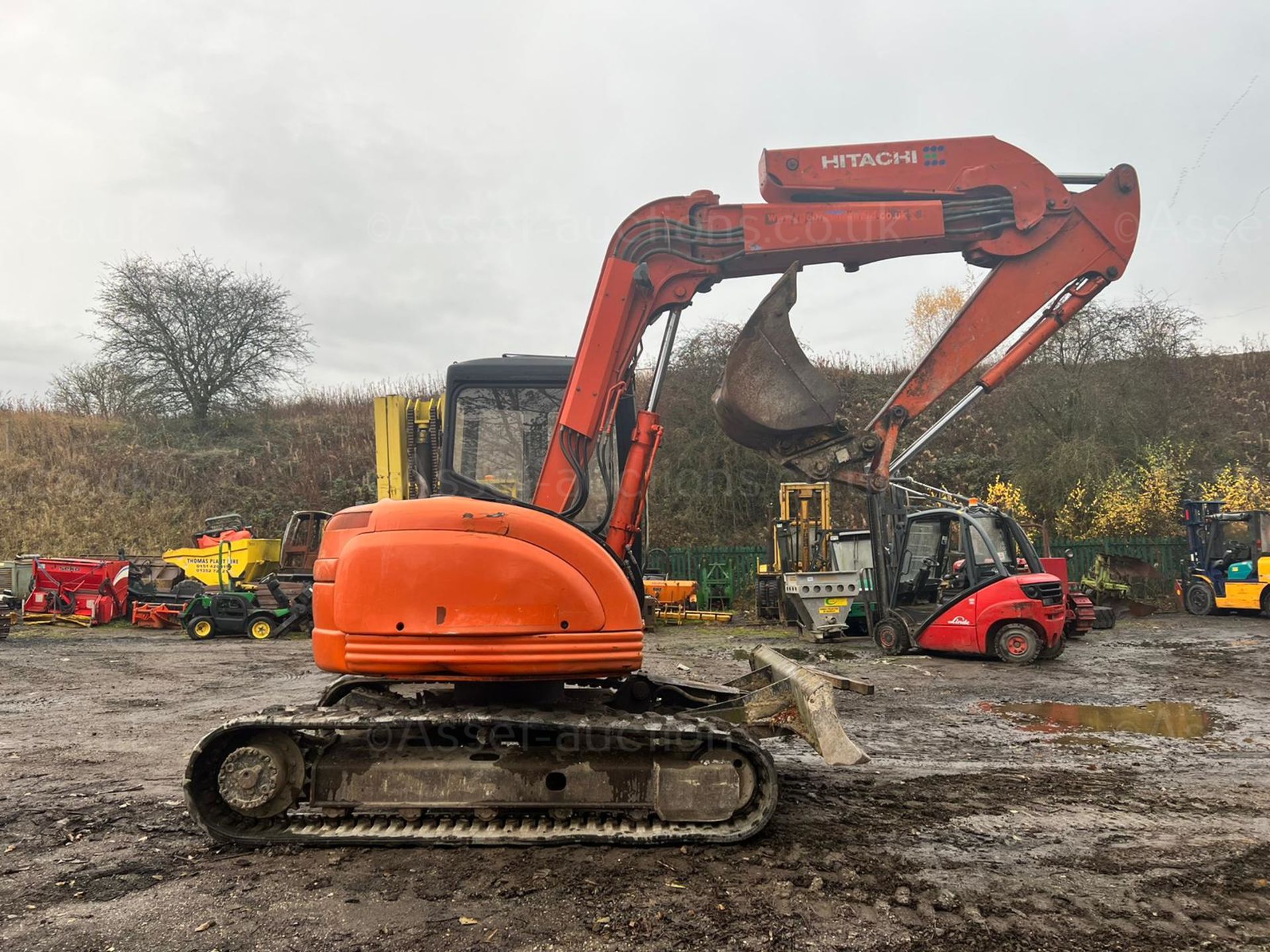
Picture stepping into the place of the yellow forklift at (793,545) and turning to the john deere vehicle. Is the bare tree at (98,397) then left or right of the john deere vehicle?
right

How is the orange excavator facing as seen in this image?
to the viewer's right

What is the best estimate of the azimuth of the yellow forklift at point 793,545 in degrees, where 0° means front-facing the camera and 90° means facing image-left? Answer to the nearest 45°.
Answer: approximately 0°

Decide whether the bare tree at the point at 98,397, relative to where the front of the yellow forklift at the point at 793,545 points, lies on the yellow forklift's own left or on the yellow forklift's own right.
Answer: on the yellow forklift's own right

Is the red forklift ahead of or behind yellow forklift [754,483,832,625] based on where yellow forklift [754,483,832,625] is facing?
ahead

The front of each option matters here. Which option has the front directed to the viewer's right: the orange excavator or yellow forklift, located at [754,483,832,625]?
the orange excavator

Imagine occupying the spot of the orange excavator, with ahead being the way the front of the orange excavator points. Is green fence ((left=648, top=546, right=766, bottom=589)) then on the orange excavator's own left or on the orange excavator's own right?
on the orange excavator's own left

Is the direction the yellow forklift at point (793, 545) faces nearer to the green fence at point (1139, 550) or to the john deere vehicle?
the john deere vehicle

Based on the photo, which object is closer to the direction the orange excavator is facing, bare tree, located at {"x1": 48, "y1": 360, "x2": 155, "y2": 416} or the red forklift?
the red forklift

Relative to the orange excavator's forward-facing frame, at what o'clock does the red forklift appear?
The red forklift is roughly at 10 o'clock from the orange excavator.

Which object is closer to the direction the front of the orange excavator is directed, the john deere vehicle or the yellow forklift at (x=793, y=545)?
the yellow forklift

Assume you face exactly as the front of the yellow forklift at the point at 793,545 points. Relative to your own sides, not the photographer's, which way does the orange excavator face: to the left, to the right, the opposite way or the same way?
to the left
